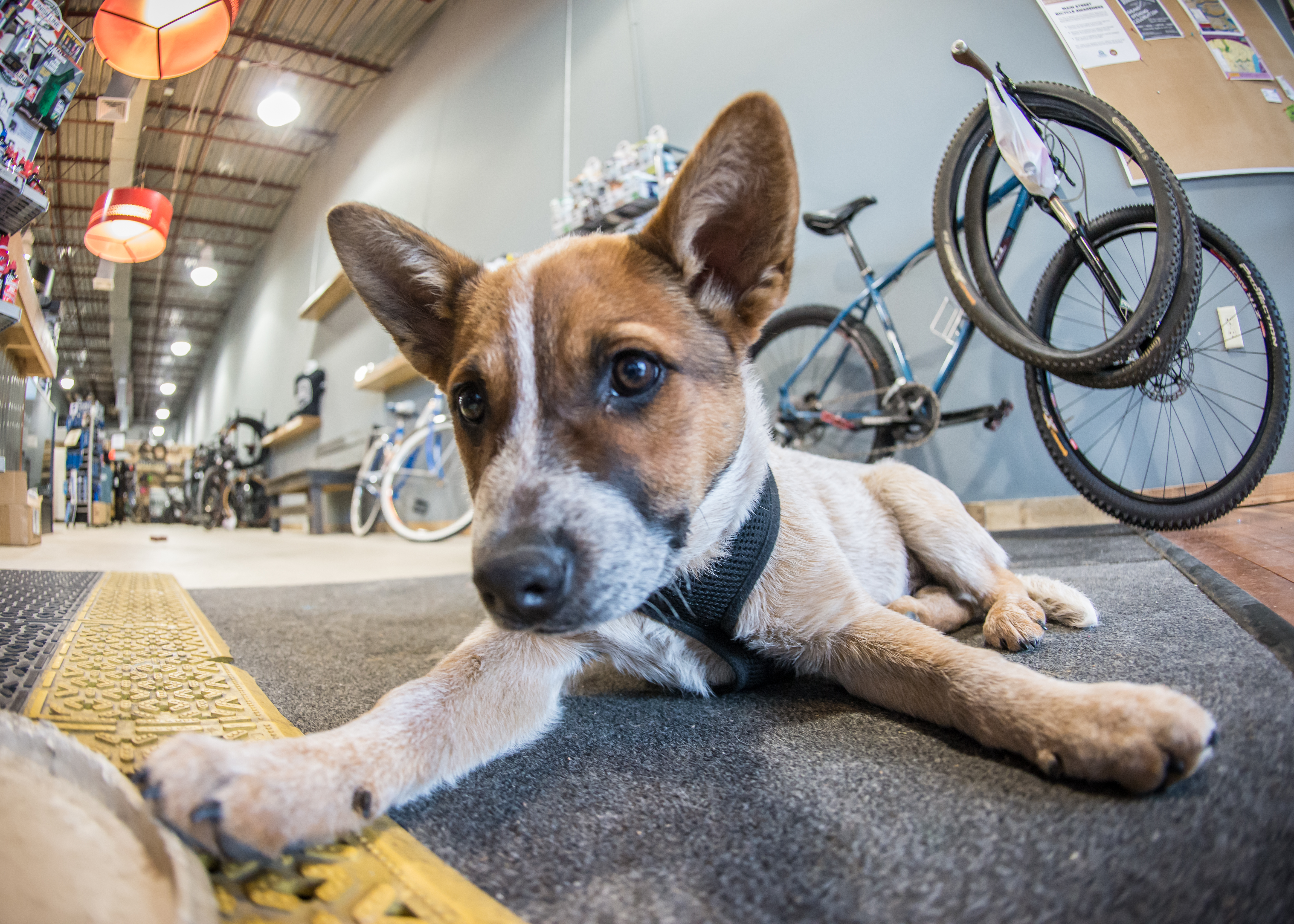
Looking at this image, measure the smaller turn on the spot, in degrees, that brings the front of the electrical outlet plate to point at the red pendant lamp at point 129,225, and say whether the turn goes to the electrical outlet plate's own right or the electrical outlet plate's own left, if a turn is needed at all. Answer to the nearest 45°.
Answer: approximately 45° to the electrical outlet plate's own right

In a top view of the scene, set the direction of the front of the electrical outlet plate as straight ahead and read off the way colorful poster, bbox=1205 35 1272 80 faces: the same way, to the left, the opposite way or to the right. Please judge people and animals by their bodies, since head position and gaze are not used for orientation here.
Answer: the same way

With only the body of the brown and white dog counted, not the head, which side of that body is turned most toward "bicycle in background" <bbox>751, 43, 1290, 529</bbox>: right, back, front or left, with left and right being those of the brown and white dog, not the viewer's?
back

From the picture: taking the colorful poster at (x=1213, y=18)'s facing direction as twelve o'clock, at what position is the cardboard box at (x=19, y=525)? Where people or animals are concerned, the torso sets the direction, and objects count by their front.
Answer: The cardboard box is roughly at 1 o'clock from the colorful poster.

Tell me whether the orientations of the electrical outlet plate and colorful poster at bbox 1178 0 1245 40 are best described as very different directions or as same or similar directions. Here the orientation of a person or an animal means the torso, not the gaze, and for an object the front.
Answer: same or similar directions

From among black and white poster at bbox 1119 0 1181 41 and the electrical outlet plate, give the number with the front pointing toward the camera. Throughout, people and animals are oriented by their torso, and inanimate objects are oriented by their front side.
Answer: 2

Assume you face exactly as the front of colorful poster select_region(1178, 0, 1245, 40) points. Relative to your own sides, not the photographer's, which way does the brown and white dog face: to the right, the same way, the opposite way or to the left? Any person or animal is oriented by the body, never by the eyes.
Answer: the same way

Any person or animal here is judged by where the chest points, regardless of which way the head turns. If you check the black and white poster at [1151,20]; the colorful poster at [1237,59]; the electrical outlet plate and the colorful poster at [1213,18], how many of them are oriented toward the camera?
4

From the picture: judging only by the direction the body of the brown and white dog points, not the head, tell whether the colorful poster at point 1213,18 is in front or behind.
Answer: behind

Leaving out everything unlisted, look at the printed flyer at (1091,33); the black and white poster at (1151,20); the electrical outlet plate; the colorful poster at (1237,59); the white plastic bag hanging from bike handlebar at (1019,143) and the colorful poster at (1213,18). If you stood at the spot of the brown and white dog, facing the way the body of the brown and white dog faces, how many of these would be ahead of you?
0

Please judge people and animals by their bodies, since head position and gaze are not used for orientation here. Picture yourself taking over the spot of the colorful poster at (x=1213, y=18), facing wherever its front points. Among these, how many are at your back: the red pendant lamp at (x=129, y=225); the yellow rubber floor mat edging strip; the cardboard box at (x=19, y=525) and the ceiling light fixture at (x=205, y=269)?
0

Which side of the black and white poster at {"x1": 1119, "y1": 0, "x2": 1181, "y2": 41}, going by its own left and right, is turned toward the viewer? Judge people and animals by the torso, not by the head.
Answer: front

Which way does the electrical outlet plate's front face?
toward the camera

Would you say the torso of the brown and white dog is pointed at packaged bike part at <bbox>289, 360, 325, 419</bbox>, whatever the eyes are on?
no

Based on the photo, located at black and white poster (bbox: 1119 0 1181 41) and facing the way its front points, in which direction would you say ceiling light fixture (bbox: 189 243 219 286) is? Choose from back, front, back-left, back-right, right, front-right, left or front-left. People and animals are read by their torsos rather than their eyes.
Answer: front-right
